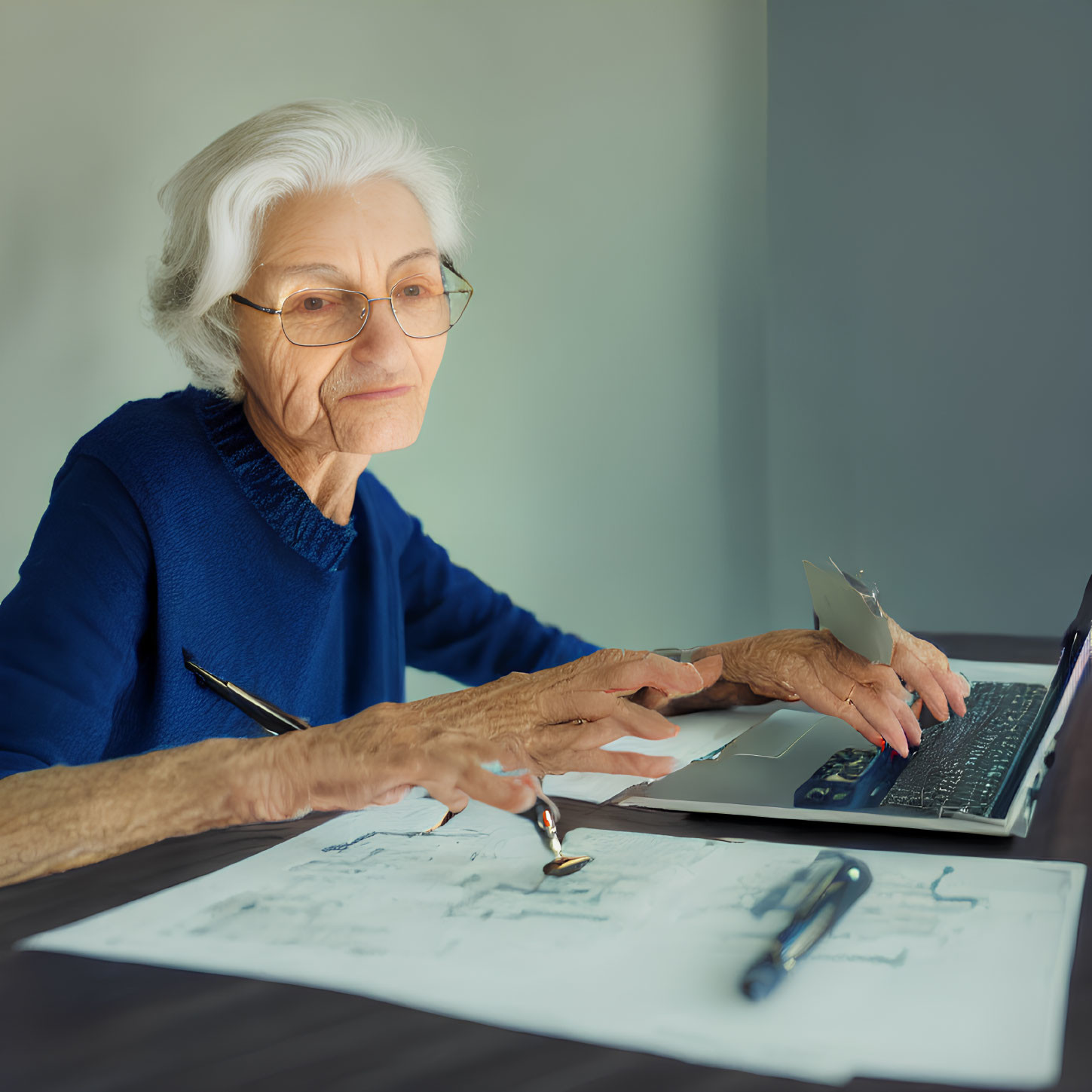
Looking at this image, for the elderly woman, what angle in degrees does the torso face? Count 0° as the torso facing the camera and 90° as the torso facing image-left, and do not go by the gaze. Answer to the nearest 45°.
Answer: approximately 315°

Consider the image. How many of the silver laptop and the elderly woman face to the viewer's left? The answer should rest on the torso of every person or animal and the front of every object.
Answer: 1

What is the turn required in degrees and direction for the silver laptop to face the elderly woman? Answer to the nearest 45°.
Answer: approximately 45° to its right

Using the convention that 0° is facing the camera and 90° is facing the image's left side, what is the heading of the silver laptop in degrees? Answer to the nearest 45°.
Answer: approximately 90°

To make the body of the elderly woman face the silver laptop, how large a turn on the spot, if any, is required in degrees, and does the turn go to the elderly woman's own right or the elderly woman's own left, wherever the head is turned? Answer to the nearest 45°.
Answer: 0° — they already face it
